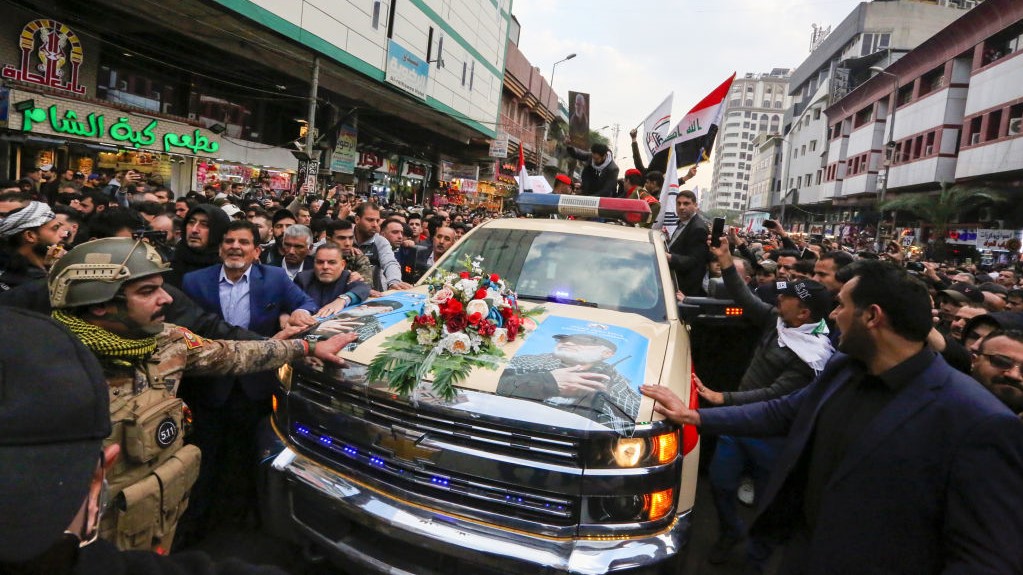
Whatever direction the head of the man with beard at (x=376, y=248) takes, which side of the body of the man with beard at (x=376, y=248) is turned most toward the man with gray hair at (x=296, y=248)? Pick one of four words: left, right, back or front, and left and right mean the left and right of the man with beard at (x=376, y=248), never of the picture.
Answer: right

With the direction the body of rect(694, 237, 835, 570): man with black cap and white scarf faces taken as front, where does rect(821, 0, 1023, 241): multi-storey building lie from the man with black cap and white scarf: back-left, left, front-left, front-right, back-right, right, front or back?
right

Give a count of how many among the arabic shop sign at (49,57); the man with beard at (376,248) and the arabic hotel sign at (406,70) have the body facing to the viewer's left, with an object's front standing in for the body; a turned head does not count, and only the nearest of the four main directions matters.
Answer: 0

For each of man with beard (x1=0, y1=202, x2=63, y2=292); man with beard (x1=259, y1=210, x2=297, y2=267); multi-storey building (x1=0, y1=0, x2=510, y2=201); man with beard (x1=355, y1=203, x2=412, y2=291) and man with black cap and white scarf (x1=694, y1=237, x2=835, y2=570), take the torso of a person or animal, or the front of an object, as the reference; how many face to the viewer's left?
1

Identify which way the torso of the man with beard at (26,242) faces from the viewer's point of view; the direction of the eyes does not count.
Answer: to the viewer's right

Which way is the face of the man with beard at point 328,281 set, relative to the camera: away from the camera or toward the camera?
toward the camera

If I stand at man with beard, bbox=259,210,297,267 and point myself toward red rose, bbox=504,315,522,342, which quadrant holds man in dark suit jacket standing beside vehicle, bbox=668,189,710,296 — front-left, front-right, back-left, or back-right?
front-left

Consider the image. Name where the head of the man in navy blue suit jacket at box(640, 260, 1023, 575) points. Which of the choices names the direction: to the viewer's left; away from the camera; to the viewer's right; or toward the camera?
to the viewer's left

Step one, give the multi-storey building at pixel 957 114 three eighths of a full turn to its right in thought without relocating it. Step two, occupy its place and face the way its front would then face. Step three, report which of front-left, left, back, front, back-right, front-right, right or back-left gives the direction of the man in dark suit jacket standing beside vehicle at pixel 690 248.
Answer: back

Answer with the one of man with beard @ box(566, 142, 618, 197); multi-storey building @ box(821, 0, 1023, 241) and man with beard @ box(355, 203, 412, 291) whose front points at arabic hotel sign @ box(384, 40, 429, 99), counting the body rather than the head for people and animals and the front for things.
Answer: the multi-storey building

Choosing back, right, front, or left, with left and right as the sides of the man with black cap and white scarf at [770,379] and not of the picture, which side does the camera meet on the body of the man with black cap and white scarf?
left

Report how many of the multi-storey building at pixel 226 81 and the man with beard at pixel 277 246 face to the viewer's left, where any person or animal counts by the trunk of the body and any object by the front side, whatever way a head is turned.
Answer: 0

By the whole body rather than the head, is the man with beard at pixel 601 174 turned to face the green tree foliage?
no

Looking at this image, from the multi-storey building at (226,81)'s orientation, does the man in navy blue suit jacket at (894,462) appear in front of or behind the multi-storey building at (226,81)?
in front

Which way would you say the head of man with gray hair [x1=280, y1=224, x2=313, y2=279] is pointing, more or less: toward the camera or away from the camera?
toward the camera

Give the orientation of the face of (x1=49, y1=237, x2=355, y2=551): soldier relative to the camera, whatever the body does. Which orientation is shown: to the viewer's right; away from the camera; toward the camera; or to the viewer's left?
to the viewer's right
